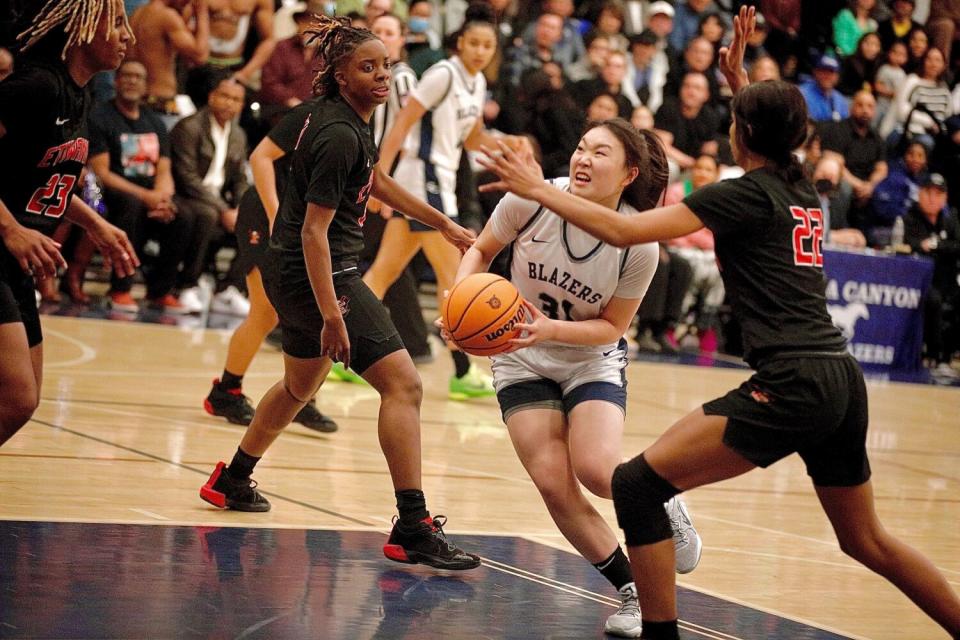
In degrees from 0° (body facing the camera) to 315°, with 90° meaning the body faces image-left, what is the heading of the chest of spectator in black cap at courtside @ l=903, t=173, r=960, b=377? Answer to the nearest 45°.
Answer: approximately 0°

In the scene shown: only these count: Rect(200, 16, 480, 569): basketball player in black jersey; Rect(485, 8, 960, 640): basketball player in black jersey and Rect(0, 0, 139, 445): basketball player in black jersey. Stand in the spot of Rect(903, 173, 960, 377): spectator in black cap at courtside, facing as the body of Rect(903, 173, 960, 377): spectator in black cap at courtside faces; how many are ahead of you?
3

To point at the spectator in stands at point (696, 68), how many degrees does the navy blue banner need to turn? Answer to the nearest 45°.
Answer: approximately 135° to its right

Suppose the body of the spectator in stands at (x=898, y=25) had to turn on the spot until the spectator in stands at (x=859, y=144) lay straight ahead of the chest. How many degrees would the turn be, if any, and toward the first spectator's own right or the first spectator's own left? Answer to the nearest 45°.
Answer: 0° — they already face them

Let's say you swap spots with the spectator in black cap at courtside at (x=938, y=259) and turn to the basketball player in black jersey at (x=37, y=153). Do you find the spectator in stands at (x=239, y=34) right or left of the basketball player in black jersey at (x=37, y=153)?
right

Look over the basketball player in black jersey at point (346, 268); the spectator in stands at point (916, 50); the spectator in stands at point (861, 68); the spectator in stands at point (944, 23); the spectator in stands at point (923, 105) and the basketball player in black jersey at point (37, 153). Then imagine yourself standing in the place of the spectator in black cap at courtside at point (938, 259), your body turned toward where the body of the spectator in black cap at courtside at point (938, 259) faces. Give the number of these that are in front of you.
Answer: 2

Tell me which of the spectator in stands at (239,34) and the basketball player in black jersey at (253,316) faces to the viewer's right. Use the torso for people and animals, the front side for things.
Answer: the basketball player in black jersey

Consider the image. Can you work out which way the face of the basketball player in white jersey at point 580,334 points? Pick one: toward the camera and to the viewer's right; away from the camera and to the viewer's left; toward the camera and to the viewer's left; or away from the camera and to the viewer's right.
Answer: toward the camera and to the viewer's left

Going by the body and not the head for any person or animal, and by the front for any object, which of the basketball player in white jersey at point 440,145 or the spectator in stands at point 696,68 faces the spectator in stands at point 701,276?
the spectator in stands at point 696,68

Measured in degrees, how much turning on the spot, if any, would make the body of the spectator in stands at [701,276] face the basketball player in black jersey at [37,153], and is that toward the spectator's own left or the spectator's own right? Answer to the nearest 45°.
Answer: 0° — they already face them

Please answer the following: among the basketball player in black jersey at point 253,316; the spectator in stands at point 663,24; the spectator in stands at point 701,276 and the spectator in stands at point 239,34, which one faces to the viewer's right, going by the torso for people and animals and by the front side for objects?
the basketball player in black jersey

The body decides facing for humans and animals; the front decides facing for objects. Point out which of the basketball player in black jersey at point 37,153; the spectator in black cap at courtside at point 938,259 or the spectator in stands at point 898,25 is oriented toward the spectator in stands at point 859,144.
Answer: the spectator in stands at point 898,25
